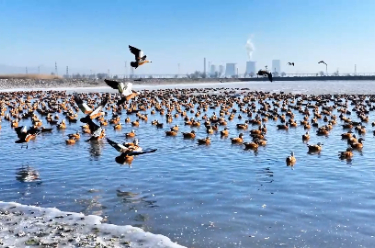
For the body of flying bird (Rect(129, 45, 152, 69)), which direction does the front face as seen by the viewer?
to the viewer's right

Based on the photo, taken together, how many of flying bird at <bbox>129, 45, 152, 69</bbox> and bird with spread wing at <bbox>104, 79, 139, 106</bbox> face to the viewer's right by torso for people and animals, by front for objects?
2

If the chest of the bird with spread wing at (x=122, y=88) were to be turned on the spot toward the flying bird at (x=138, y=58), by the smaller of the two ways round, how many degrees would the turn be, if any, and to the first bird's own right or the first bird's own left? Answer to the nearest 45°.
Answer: approximately 90° to the first bird's own left

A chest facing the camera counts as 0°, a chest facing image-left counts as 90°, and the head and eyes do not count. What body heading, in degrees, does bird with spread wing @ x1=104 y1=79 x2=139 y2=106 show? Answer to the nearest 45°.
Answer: approximately 270°

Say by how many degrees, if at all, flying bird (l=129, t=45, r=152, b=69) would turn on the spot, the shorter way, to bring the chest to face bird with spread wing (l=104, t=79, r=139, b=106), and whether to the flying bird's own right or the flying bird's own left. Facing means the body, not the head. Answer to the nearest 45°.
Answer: approximately 90° to the flying bird's own right
